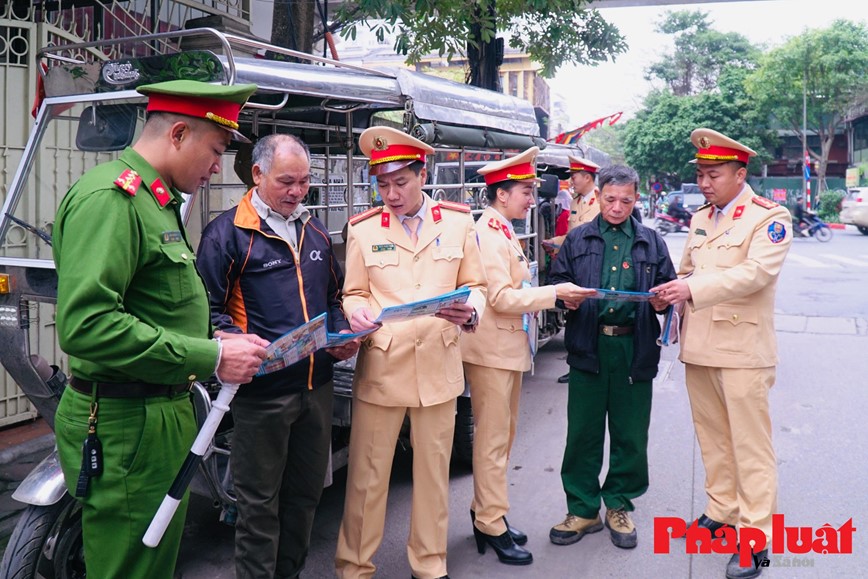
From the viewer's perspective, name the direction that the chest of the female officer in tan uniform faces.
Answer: to the viewer's right

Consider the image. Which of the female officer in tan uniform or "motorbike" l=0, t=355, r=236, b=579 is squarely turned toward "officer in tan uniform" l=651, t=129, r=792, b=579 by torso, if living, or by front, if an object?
the female officer in tan uniform

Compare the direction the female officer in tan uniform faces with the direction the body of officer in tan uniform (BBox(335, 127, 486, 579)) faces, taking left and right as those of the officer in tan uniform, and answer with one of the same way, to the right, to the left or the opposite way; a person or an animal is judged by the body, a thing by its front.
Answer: to the left

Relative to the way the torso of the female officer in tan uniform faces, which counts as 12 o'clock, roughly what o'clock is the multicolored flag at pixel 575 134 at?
The multicolored flag is roughly at 9 o'clock from the female officer in tan uniform.

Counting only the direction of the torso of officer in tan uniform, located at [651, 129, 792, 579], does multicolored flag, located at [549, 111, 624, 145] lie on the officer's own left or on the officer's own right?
on the officer's own right

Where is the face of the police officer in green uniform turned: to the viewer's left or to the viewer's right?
to the viewer's right

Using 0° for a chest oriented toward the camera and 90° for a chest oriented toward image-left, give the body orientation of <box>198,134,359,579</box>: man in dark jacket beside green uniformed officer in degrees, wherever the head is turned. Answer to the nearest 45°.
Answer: approximately 315°

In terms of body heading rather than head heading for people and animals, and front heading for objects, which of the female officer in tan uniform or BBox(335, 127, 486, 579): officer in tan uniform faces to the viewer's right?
the female officer in tan uniform

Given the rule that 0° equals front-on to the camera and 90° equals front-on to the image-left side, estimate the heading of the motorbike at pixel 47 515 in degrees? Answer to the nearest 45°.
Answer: approximately 45°

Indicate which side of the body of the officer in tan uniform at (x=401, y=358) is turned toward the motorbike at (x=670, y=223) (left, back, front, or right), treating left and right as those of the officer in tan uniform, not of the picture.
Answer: back

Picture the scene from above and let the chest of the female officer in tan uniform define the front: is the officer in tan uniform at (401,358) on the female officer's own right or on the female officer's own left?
on the female officer's own right

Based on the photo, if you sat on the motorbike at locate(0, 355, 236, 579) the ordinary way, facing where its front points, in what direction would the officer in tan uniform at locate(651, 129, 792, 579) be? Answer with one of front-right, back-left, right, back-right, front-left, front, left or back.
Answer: back-left
